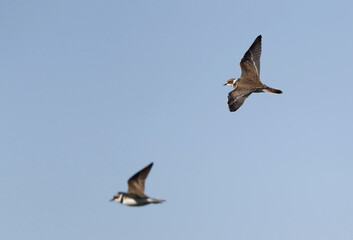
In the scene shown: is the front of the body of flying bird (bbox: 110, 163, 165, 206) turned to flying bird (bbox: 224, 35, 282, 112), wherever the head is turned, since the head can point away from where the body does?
no

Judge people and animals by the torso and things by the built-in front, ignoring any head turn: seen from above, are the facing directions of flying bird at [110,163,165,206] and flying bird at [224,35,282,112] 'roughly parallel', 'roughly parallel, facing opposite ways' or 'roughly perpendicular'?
roughly parallel

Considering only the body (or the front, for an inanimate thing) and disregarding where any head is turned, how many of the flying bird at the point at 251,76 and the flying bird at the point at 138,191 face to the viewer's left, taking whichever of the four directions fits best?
2

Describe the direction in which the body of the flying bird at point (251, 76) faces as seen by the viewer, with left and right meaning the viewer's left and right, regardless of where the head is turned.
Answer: facing to the left of the viewer

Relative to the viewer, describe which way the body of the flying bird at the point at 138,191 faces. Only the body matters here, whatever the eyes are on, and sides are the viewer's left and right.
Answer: facing to the left of the viewer
